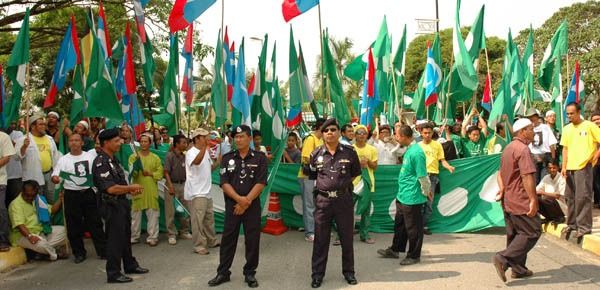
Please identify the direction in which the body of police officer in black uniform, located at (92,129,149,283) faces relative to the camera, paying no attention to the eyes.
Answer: to the viewer's right

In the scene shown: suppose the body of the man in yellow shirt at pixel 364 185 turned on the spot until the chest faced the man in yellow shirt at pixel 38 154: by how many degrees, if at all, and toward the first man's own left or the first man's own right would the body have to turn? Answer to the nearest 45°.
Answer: approximately 90° to the first man's own right

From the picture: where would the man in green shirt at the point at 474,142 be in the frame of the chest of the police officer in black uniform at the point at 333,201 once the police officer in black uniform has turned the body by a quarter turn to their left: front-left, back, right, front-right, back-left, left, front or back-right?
front-left

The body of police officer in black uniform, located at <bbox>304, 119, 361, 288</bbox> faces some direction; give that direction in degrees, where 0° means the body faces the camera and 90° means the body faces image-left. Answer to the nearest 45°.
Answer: approximately 0°

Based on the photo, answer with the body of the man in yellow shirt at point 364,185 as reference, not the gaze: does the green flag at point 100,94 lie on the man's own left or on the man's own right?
on the man's own right

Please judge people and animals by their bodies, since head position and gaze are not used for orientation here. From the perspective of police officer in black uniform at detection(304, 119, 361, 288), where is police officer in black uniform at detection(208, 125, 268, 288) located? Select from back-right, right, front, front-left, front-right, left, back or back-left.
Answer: right

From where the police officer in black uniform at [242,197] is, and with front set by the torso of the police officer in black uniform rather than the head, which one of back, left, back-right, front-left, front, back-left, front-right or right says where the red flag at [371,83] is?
back-left

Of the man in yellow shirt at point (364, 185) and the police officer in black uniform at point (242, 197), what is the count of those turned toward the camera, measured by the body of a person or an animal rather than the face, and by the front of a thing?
2
